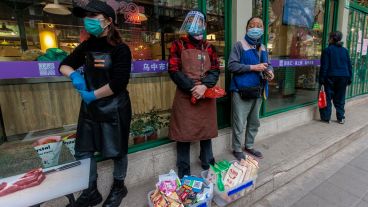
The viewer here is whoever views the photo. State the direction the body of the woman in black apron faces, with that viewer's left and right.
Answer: facing the viewer and to the left of the viewer

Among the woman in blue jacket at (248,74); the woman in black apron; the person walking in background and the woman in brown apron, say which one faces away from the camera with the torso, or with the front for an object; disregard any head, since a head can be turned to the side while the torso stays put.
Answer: the person walking in background

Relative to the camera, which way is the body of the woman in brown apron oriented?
toward the camera

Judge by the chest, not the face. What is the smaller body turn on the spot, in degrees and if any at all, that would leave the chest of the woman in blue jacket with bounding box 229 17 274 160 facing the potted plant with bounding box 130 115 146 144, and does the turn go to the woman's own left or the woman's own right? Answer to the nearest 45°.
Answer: approximately 135° to the woman's own right

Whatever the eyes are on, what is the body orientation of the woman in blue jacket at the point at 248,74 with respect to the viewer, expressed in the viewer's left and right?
facing the viewer and to the right of the viewer

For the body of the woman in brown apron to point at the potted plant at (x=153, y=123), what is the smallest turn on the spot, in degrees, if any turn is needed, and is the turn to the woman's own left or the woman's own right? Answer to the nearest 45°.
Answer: approximately 135° to the woman's own right

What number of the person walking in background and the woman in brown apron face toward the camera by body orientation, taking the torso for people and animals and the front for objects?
1

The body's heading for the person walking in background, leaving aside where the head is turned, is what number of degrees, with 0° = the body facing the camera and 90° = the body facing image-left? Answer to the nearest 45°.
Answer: approximately 180°

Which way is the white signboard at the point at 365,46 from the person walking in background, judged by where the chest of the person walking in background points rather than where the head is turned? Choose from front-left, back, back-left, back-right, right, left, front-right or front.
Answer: front

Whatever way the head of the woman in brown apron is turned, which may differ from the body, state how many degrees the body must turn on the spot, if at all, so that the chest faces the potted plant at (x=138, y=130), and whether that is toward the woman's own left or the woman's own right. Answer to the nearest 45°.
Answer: approximately 135° to the woman's own right
